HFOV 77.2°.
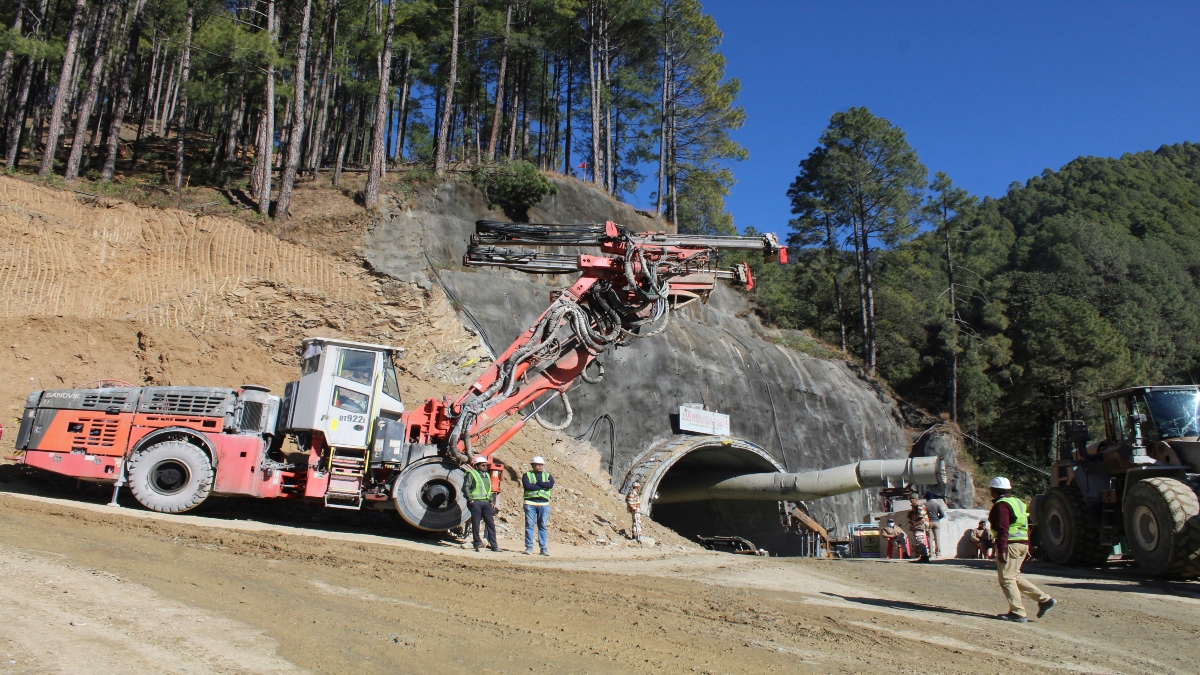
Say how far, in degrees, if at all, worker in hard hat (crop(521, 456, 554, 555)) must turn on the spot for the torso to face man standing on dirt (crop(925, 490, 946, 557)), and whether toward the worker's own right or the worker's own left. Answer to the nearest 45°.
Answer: approximately 135° to the worker's own left

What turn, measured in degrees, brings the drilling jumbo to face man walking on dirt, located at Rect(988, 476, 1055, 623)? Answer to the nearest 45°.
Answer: approximately 45° to its right

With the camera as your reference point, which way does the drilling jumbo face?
facing to the right of the viewer

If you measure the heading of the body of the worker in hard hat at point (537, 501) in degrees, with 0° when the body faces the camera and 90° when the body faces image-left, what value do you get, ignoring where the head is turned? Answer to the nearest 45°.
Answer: approximately 0°

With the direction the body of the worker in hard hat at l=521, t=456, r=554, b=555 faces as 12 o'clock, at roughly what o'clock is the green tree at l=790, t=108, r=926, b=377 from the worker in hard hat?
The green tree is roughly at 7 o'clock from the worker in hard hat.

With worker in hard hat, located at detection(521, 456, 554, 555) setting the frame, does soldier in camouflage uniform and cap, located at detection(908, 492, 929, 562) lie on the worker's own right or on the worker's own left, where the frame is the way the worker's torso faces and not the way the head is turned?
on the worker's own left

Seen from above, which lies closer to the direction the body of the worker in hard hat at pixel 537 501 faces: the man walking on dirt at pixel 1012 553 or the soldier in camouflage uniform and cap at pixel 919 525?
the man walking on dirt

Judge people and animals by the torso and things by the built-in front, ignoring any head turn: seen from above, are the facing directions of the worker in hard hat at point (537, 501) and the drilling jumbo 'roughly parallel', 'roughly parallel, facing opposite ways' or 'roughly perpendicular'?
roughly perpendicular
